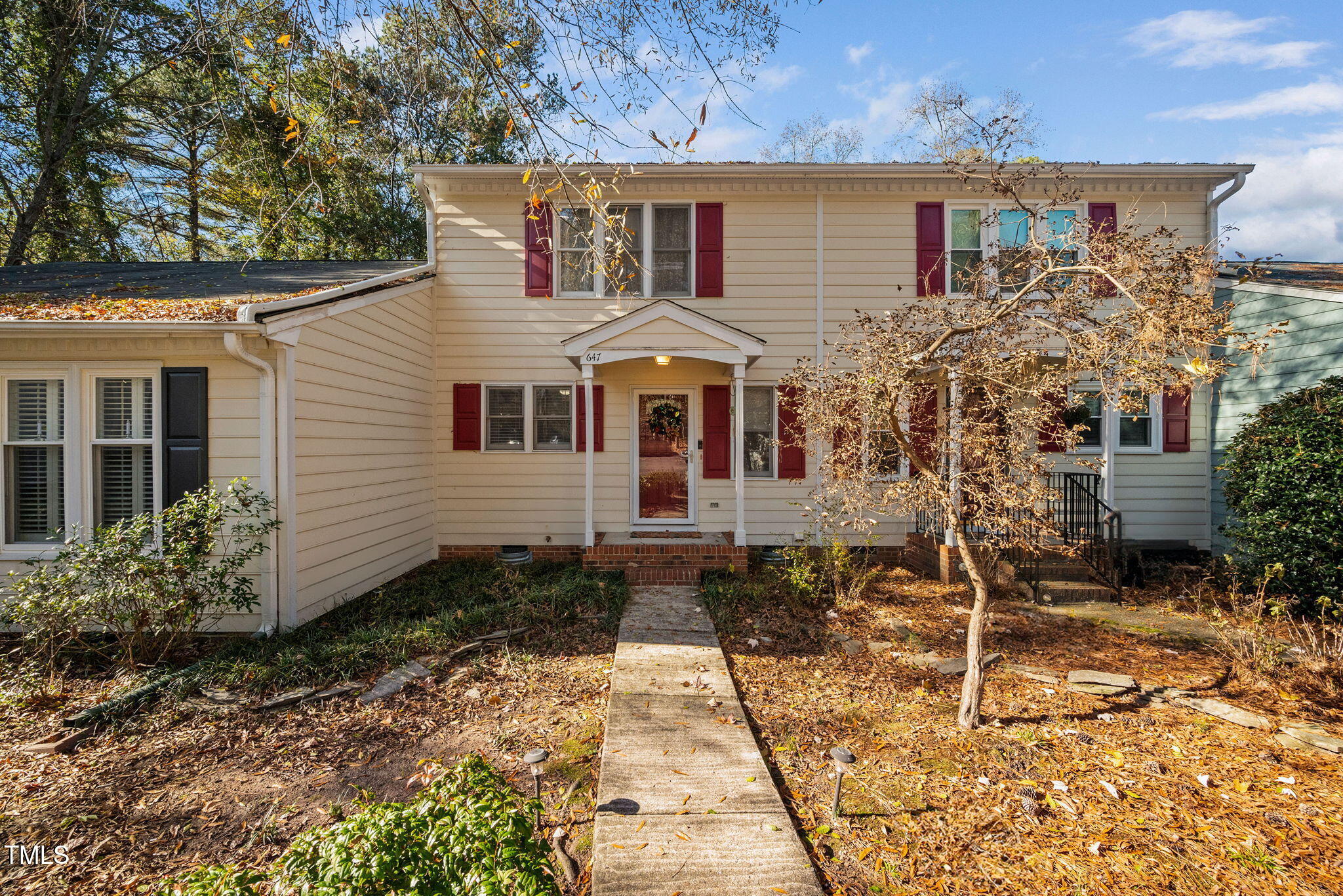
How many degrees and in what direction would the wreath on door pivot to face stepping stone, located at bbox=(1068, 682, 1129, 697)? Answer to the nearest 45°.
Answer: approximately 45° to its left

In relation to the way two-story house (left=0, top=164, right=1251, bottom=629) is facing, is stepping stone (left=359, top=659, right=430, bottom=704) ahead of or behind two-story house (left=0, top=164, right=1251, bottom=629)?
ahead

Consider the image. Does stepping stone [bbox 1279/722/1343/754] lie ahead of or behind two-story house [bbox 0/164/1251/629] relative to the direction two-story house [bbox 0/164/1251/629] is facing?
ahead

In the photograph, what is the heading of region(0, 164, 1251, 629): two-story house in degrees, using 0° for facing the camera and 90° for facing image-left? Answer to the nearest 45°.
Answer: approximately 0°
